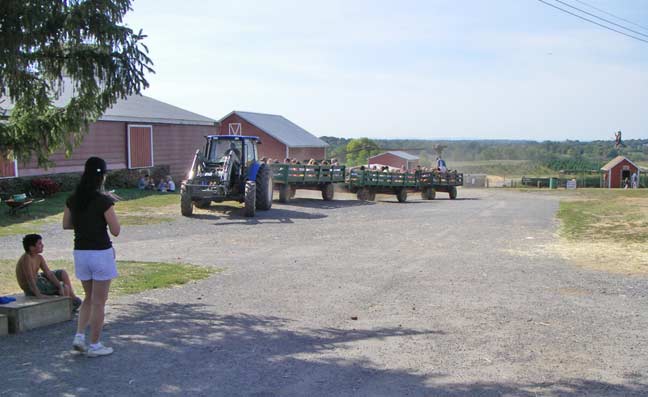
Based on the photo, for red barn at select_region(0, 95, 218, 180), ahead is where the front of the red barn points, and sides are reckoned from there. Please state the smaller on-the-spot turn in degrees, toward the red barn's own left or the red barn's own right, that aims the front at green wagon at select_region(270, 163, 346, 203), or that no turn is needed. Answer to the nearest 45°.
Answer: approximately 45° to the red barn's own left

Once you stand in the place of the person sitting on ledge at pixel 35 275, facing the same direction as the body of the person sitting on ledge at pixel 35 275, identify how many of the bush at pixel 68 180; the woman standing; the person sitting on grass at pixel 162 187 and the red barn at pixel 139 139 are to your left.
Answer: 3

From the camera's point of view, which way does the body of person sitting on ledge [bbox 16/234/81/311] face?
to the viewer's right

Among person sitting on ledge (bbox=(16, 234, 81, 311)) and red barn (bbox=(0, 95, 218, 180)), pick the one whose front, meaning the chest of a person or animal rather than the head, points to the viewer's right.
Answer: the person sitting on ledge

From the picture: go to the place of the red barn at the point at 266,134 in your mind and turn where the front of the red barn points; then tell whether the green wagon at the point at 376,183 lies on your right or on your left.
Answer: on your left

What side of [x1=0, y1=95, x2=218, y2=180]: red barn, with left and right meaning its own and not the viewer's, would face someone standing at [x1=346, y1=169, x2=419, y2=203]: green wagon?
left

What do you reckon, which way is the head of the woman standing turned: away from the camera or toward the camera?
away from the camera

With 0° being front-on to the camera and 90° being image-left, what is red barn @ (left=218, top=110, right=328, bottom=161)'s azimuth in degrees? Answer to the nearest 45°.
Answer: approximately 45°

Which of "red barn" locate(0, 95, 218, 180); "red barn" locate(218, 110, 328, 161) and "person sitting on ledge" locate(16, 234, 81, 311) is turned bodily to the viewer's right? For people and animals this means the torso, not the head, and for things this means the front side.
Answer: the person sitting on ledge

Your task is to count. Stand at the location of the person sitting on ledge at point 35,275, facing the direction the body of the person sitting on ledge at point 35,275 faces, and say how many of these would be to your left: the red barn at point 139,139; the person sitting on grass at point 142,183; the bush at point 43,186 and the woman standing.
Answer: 3

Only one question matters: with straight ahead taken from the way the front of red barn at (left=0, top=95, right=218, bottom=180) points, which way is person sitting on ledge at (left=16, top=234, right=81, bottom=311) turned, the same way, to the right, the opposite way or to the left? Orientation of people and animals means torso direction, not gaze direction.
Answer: to the left

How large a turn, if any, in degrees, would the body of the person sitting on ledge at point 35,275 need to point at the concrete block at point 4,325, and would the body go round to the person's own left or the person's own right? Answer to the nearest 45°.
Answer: approximately 135° to the person's own right

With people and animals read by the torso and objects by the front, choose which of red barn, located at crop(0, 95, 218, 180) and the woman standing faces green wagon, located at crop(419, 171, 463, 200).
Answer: the woman standing
